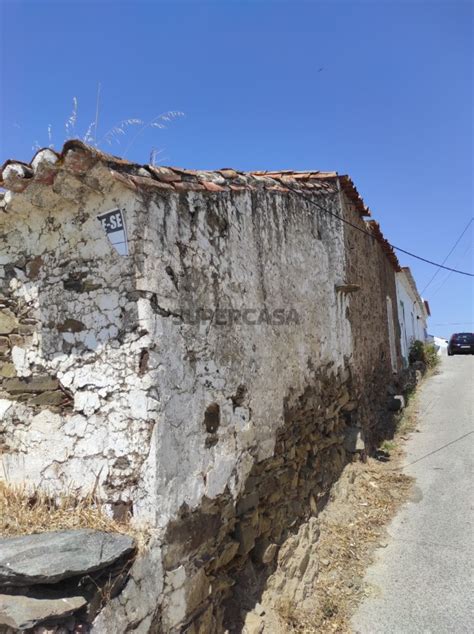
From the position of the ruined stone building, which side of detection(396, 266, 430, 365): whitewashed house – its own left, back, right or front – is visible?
right

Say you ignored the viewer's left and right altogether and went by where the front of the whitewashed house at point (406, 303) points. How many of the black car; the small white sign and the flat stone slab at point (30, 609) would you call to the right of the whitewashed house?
2

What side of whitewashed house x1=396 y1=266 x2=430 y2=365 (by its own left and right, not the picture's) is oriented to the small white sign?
right

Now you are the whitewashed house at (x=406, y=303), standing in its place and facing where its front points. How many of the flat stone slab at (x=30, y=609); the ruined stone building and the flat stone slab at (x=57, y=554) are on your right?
3

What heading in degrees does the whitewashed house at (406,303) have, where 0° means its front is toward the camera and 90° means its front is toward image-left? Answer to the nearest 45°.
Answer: approximately 270°

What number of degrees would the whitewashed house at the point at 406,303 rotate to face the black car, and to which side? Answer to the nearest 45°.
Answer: approximately 90° to its left

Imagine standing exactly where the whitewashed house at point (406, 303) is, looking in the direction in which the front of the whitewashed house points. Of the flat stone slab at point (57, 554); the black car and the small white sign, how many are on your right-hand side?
2

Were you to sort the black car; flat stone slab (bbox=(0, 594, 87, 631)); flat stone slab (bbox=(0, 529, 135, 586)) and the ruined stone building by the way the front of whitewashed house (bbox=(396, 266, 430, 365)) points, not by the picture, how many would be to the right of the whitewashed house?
3

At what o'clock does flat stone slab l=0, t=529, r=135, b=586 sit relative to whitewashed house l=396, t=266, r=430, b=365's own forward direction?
The flat stone slab is roughly at 3 o'clock from the whitewashed house.

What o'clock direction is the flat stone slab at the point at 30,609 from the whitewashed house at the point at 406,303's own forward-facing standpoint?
The flat stone slab is roughly at 3 o'clock from the whitewashed house.
